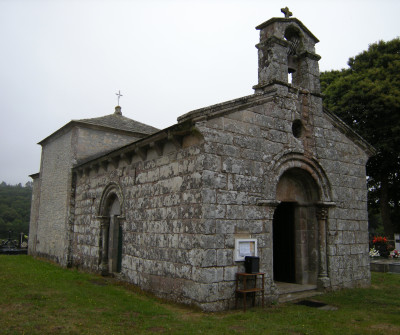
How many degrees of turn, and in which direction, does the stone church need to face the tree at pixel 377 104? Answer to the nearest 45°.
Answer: approximately 90° to its left

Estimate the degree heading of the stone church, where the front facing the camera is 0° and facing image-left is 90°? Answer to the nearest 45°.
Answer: approximately 315°

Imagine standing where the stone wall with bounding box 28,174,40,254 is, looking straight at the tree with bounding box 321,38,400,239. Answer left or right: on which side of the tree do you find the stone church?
right

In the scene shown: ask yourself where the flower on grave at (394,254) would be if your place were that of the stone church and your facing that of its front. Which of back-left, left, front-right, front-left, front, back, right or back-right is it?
left

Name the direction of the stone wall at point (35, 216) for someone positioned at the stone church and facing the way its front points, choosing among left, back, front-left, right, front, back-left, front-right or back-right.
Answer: back
